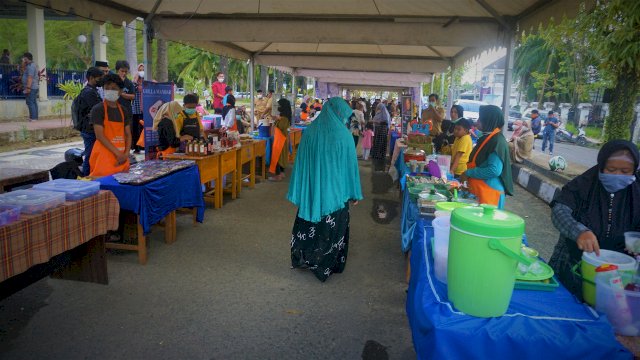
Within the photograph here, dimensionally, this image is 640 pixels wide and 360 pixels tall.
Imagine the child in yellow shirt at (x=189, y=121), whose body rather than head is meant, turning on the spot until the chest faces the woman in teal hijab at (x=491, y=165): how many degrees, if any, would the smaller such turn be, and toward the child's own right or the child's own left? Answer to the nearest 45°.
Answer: approximately 45° to the child's own left

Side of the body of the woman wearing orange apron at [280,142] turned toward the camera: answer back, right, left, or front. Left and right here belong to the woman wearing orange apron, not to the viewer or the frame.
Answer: left

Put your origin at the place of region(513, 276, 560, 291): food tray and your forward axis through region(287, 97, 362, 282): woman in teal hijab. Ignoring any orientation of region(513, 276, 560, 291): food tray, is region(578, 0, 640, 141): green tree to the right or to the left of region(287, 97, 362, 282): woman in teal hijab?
right

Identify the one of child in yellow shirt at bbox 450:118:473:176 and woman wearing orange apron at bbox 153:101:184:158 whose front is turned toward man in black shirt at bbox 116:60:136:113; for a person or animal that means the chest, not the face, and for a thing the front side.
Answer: the child in yellow shirt

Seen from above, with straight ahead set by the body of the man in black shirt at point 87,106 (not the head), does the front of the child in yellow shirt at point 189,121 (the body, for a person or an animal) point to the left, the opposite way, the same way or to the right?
to the right

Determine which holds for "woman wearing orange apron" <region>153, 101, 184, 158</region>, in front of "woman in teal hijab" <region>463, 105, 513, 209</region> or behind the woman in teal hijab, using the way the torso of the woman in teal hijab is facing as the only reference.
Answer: in front

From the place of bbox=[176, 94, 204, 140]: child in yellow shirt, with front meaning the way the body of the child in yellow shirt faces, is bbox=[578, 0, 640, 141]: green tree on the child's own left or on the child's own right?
on the child's own left

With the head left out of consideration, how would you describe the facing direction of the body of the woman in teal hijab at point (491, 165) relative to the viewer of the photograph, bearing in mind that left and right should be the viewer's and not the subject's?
facing to the left of the viewer

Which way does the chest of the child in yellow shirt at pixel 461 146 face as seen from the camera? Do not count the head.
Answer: to the viewer's left

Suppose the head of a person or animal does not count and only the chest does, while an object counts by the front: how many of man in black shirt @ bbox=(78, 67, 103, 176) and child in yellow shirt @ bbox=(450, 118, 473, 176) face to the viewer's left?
1

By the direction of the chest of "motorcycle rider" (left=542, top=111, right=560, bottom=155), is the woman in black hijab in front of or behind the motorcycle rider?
in front
